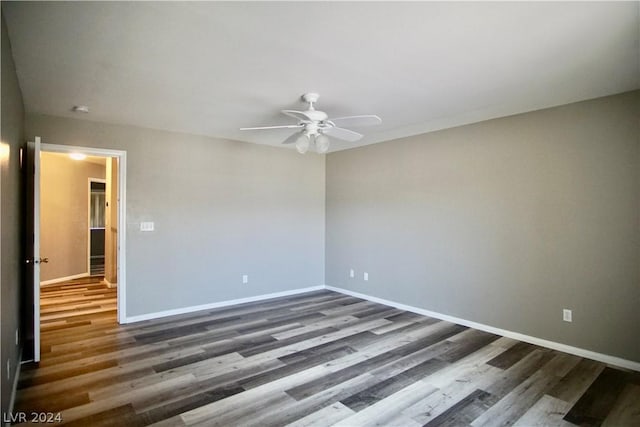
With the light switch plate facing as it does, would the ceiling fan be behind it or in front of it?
in front

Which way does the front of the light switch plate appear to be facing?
toward the camera

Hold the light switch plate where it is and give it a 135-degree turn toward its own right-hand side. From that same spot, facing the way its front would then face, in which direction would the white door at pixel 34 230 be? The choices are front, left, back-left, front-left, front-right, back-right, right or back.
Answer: left
